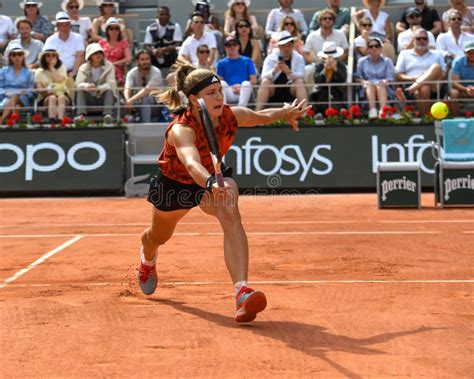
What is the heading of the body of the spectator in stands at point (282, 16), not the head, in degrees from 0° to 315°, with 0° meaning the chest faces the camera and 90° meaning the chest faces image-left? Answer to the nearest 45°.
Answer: approximately 0°

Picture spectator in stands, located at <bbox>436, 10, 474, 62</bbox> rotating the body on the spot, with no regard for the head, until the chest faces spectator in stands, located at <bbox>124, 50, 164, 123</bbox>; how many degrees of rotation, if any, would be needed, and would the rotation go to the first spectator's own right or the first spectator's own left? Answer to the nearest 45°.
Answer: approximately 90° to the first spectator's own right

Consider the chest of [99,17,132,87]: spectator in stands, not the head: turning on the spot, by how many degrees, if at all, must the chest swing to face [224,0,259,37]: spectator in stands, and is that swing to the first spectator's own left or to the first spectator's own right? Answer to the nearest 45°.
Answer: approximately 90° to the first spectator's own left

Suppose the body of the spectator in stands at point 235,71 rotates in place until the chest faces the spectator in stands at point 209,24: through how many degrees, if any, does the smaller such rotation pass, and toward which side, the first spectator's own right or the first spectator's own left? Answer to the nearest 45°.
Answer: approximately 180°

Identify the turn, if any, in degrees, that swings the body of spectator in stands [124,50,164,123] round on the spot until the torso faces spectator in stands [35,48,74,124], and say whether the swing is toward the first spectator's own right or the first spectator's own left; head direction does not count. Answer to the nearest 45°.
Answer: approximately 90° to the first spectator's own right

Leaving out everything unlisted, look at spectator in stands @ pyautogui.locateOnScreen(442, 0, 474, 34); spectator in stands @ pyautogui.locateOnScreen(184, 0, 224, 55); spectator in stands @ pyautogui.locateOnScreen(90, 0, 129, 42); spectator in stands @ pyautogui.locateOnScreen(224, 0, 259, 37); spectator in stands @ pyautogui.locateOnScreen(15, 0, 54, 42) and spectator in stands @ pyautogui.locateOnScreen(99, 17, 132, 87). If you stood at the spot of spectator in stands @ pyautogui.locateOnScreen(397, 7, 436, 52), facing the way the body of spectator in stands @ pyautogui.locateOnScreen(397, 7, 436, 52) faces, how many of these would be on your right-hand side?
5

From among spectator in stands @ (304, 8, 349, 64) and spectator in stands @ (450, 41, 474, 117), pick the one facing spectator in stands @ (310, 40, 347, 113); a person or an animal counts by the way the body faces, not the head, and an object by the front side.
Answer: spectator in stands @ (304, 8, 349, 64)

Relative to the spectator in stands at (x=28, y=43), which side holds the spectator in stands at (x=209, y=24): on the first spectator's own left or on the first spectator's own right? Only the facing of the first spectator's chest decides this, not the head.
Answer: on the first spectator's own left

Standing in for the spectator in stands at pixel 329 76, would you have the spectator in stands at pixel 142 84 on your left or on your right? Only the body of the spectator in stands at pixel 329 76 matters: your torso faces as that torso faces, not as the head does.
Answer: on your right
